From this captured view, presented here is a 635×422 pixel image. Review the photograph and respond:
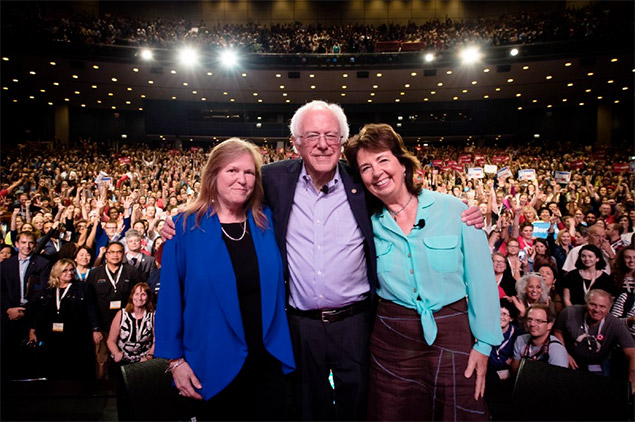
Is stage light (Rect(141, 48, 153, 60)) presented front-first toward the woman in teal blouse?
yes

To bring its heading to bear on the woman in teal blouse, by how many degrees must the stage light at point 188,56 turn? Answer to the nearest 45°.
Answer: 0° — it already faces them

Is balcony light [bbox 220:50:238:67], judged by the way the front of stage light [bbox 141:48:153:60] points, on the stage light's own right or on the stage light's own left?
on the stage light's own left

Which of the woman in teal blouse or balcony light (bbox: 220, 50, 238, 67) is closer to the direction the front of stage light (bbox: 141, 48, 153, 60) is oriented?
the woman in teal blouse

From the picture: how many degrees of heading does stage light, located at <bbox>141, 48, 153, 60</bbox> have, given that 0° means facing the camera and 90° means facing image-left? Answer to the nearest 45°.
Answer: approximately 0°

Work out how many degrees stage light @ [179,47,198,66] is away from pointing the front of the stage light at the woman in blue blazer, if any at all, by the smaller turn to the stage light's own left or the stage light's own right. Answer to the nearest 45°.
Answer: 0° — it already faces them

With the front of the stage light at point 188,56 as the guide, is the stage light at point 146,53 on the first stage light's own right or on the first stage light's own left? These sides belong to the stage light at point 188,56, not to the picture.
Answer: on the first stage light's own right

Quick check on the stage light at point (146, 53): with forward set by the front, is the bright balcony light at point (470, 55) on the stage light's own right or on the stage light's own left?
on the stage light's own left

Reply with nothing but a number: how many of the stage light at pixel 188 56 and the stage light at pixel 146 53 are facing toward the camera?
2
